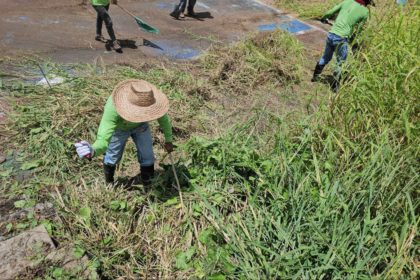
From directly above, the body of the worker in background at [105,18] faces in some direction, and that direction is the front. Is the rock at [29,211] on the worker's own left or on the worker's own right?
on the worker's own right

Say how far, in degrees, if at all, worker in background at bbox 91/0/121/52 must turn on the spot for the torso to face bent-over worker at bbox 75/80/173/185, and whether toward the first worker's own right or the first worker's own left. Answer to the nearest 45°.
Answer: approximately 45° to the first worker's own right

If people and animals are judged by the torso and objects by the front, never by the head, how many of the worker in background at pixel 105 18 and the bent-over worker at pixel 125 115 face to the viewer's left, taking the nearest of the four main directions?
0

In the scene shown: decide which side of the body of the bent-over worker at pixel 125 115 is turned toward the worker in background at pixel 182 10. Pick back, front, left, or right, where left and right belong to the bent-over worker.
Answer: back

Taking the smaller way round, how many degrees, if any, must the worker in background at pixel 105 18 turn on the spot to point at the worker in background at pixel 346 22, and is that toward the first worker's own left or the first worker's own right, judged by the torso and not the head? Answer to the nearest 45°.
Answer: approximately 45° to the first worker's own left

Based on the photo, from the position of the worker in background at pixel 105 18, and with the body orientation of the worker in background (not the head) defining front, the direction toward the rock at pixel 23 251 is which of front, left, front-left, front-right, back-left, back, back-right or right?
front-right

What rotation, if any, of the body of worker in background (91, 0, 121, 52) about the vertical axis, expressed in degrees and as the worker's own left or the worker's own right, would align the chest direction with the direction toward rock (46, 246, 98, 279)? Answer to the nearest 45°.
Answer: approximately 45° to the worker's own right

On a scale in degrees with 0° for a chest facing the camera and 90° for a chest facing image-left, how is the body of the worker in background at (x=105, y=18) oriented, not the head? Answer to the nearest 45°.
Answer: approximately 315°
